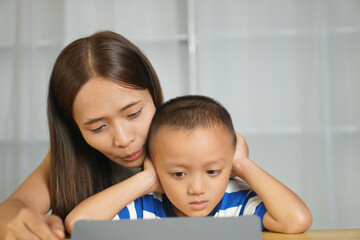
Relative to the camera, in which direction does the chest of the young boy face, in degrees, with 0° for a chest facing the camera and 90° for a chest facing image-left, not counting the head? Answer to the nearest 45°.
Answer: approximately 0°

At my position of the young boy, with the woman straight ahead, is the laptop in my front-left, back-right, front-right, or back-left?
back-left

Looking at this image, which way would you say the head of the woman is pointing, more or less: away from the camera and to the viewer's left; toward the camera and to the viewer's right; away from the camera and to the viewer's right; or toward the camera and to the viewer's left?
toward the camera and to the viewer's right

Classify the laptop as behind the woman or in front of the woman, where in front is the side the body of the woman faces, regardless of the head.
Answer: in front

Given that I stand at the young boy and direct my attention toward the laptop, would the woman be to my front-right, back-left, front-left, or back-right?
back-right

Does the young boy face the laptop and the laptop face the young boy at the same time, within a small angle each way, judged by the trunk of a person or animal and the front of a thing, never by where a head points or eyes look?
yes

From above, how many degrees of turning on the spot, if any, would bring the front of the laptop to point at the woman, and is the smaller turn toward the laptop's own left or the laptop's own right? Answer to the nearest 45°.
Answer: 0° — it already faces them

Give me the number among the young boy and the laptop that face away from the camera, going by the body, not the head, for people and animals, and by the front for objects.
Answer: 1

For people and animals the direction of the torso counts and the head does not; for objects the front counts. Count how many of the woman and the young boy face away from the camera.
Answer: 0

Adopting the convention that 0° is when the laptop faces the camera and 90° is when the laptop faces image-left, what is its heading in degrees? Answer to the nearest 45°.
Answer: approximately 180°

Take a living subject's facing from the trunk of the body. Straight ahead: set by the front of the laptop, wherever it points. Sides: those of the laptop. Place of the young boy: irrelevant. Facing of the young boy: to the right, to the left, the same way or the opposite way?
the opposite way
